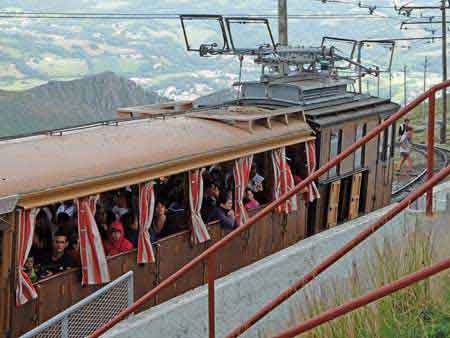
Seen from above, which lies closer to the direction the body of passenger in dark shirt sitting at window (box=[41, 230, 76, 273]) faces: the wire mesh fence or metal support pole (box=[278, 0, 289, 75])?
the wire mesh fence

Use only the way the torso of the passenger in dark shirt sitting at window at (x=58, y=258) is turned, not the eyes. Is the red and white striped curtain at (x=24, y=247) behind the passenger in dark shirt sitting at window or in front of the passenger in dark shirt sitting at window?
in front

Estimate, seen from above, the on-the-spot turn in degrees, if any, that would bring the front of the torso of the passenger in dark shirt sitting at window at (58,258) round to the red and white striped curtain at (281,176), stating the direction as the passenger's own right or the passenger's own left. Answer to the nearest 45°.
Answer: approximately 135° to the passenger's own left

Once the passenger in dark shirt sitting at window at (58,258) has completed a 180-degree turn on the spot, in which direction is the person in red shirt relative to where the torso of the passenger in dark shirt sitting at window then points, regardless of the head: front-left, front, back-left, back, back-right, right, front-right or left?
front-right

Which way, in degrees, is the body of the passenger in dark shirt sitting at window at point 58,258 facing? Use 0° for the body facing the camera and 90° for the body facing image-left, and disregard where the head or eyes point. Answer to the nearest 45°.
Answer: approximately 0°

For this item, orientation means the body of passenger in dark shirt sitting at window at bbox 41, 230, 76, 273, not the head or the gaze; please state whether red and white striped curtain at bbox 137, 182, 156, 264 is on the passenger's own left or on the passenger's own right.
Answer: on the passenger's own left

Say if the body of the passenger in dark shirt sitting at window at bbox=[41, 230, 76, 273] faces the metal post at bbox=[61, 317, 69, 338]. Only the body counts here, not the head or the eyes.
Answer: yes

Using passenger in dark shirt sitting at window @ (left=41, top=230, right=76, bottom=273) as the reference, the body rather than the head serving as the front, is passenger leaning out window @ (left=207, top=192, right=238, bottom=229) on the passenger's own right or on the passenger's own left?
on the passenger's own left

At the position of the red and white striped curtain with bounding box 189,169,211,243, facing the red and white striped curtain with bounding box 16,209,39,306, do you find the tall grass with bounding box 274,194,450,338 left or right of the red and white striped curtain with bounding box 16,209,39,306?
left

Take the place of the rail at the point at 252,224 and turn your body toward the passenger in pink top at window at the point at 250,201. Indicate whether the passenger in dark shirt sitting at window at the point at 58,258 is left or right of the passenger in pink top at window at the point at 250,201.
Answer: left
